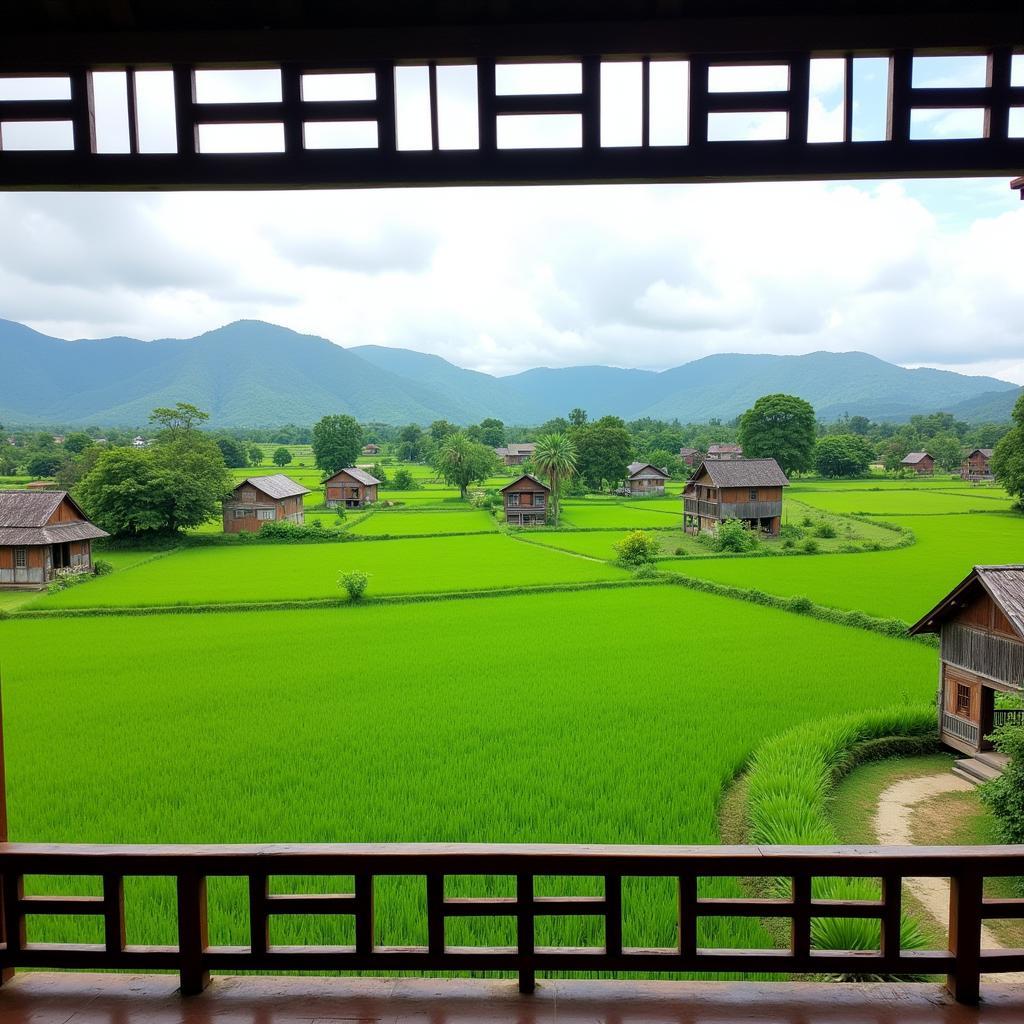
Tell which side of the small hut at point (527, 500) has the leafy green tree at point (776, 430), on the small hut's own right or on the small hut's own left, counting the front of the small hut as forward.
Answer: on the small hut's own left

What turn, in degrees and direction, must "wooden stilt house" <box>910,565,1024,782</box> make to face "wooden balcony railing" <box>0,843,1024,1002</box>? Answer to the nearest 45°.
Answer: approximately 45° to its left

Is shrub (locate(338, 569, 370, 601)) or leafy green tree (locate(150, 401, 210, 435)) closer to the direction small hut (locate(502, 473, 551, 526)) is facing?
the shrub

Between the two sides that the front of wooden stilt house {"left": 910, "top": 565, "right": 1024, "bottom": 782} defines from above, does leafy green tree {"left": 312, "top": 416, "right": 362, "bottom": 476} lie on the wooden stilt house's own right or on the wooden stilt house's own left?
on the wooden stilt house's own right

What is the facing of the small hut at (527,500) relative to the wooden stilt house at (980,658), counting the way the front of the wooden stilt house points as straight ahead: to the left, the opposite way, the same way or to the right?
to the left

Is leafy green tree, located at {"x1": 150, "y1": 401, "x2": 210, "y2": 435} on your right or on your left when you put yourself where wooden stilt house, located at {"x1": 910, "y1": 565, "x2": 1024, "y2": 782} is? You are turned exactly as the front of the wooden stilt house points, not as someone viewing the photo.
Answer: on your right

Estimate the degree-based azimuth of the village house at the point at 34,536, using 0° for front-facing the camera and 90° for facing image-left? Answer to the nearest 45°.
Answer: approximately 315°
